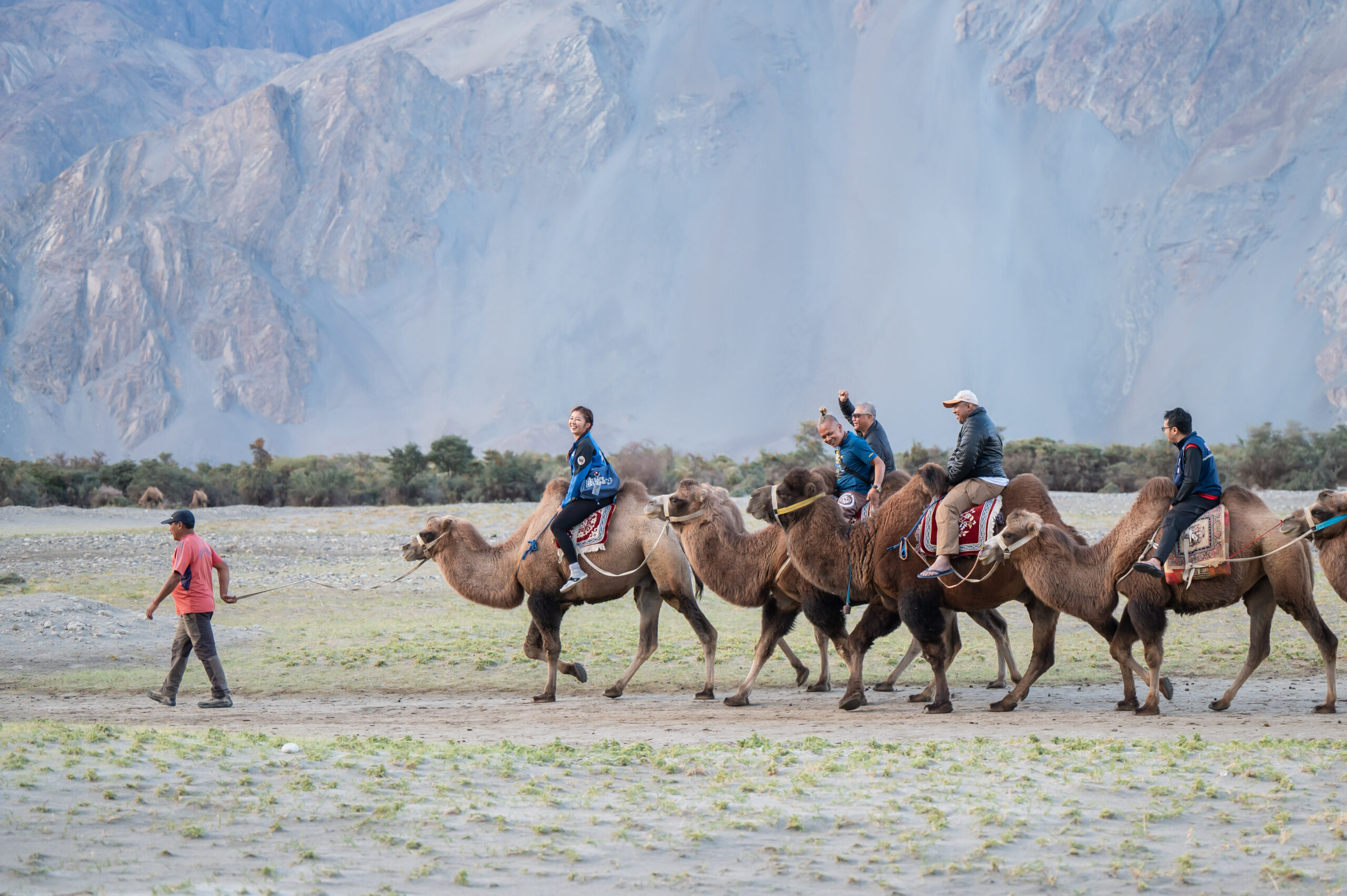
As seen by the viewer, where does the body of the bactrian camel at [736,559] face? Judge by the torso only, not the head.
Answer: to the viewer's left

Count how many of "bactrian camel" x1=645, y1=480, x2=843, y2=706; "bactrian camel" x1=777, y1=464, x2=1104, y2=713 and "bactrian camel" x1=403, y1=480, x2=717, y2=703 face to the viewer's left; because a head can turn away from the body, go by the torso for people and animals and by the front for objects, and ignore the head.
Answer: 3

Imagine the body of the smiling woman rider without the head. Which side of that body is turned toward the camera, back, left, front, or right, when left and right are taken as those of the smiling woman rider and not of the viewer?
left

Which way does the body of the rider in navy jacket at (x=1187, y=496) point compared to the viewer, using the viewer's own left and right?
facing to the left of the viewer

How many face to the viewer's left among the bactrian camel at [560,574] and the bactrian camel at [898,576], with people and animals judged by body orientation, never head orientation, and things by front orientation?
2

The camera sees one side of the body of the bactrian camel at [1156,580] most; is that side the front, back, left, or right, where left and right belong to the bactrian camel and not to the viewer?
left

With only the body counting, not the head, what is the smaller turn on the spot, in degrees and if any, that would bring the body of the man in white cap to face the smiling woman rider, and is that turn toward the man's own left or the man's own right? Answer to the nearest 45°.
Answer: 0° — they already face them

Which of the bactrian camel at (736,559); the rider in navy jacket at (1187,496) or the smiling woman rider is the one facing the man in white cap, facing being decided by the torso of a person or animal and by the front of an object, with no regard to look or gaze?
the rider in navy jacket

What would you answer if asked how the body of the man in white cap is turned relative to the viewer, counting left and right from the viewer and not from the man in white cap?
facing to the left of the viewer

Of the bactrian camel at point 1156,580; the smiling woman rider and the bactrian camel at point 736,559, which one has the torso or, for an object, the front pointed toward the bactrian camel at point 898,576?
the bactrian camel at point 1156,580

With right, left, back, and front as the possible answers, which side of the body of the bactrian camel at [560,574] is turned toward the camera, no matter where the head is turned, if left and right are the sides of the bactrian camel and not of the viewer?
left

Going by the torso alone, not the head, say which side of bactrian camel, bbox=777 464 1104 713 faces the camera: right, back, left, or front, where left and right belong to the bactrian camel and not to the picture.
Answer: left

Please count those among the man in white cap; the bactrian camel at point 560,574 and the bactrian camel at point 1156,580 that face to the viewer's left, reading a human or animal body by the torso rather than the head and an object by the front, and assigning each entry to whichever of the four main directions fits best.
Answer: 3

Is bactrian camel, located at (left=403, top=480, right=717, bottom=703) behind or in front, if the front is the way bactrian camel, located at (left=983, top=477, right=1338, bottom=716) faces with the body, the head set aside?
in front

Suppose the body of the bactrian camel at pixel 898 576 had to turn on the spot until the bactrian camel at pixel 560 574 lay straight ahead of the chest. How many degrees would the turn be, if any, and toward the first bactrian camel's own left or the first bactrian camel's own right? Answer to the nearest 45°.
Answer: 0° — it already faces it

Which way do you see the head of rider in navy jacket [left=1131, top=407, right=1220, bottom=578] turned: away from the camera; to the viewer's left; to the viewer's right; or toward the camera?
to the viewer's left
